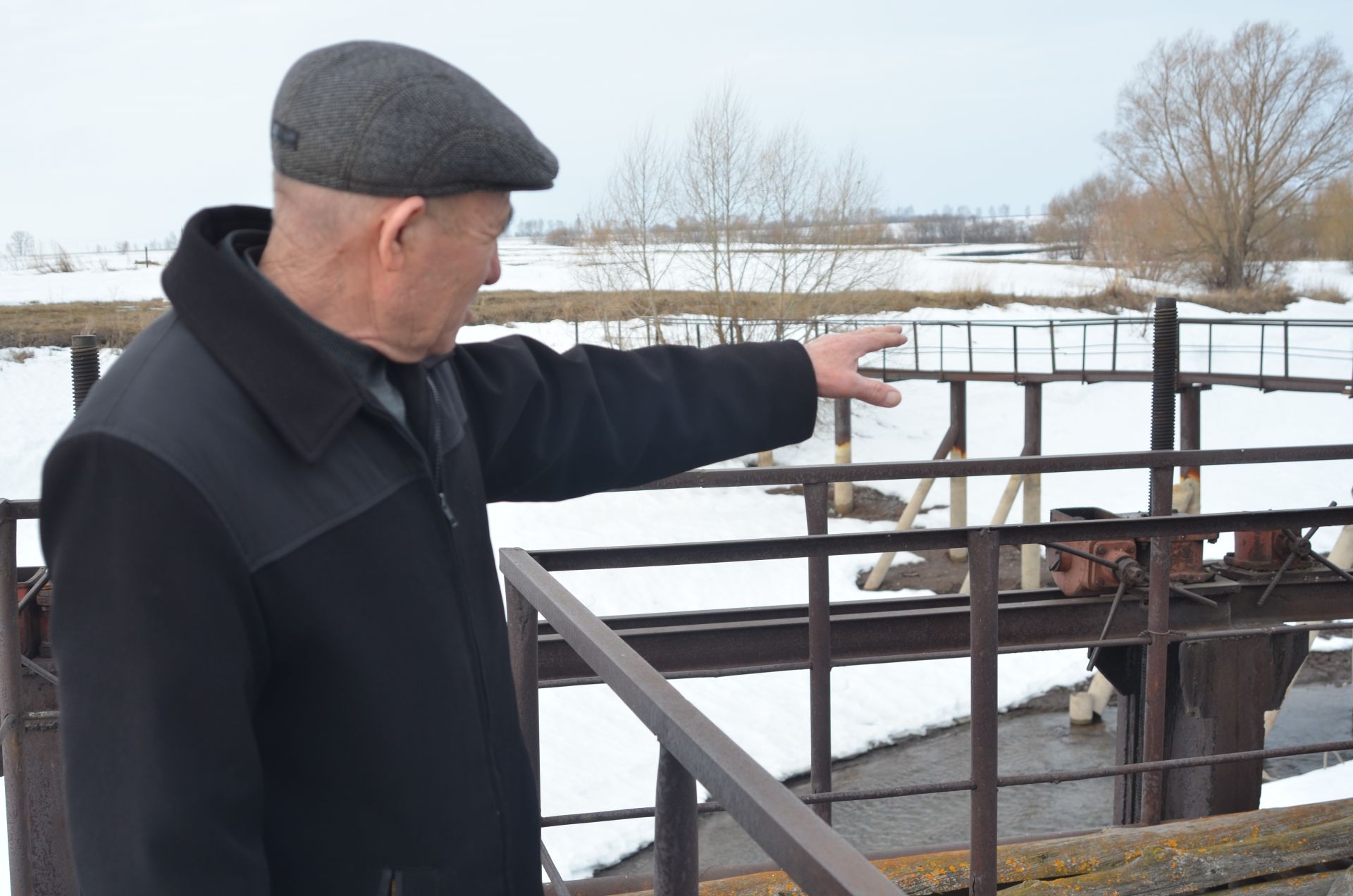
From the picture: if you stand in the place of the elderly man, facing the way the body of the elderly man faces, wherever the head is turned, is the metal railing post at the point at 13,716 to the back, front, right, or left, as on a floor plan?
back

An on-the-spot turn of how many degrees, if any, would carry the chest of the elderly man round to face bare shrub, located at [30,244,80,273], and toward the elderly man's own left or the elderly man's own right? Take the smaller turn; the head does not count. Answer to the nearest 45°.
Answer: approximately 135° to the elderly man's own left

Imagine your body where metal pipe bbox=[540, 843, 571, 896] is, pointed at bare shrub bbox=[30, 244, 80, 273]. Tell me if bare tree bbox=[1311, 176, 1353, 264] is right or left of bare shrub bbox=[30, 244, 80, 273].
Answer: right

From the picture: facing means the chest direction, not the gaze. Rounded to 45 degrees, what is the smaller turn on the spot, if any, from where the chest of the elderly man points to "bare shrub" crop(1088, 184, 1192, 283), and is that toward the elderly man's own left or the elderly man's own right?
approximately 90° to the elderly man's own left
